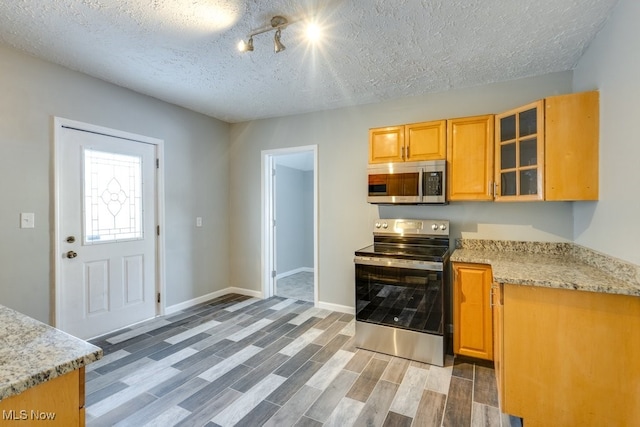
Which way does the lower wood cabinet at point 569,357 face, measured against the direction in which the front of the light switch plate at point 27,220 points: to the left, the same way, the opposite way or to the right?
the opposite way

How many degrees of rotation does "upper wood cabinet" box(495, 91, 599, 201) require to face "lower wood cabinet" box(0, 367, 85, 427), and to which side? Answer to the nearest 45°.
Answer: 0° — it already faces it

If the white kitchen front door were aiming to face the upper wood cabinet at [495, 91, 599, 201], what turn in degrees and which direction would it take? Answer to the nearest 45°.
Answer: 0° — it already faces it

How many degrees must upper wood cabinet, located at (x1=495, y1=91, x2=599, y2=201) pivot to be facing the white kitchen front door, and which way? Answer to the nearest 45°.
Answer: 0° — it already faces it

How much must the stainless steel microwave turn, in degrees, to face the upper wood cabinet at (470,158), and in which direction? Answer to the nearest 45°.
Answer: approximately 90° to its left

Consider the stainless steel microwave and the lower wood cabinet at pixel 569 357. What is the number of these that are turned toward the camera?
1

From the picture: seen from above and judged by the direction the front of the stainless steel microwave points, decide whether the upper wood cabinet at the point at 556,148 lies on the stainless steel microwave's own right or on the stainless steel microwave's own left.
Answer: on the stainless steel microwave's own left

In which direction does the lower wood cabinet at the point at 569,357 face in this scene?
to the viewer's left
